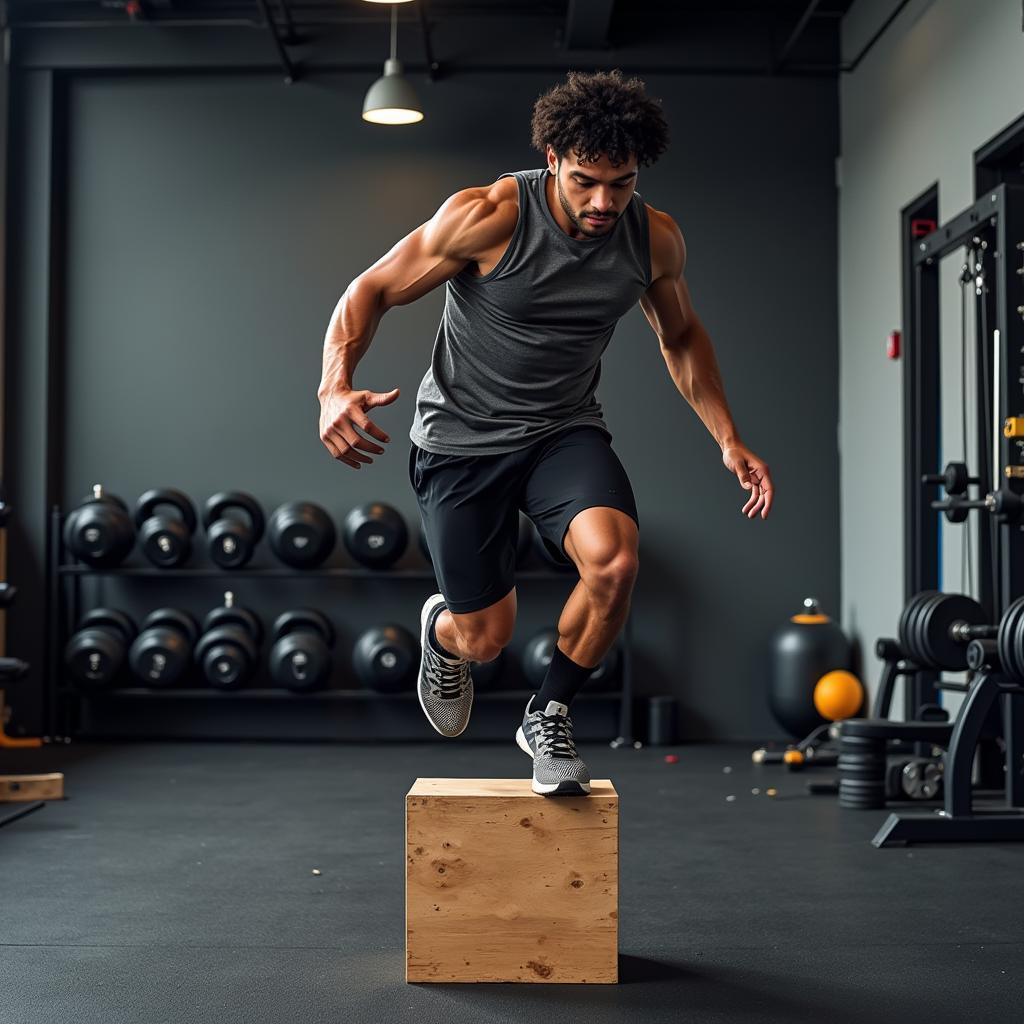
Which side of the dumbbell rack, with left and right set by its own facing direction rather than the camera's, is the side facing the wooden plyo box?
front

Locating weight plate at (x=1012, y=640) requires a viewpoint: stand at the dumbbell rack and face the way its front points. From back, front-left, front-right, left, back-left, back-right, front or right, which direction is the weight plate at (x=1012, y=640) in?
front-left

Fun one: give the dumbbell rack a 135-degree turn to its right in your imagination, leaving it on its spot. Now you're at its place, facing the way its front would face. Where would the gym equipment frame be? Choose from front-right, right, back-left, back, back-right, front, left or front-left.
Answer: back

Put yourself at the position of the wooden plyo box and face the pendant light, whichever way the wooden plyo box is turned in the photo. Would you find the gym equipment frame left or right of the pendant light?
right

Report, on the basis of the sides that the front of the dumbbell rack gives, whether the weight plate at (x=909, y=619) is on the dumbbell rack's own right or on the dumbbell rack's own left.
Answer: on the dumbbell rack's own left

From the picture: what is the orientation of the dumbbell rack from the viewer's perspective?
toward the camera

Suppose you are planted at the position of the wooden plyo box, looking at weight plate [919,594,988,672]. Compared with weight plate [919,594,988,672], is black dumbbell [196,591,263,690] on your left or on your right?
left

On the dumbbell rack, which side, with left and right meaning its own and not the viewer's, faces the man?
front

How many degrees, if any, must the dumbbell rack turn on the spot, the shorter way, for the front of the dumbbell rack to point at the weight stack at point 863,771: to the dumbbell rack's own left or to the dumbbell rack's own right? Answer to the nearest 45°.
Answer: approximately 45° to the dumbbell rack's own left

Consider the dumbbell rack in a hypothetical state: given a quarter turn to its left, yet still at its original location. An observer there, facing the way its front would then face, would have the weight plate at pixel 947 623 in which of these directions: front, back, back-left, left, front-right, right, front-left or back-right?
front-right
